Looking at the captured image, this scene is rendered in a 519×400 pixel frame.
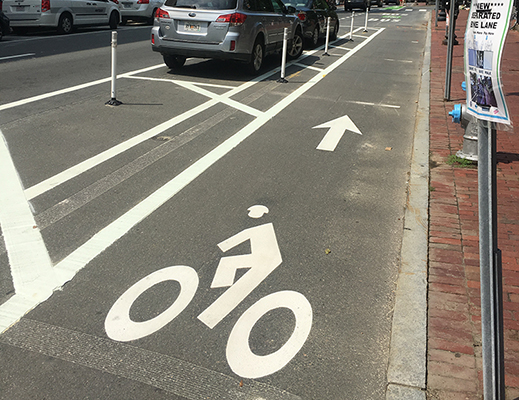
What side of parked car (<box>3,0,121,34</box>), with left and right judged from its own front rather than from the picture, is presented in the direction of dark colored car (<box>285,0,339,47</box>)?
right

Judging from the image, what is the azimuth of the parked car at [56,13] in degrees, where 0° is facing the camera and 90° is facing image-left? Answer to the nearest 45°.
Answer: approximately 225°

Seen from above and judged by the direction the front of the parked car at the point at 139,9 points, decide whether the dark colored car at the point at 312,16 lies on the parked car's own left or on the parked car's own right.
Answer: on the parked car's own right

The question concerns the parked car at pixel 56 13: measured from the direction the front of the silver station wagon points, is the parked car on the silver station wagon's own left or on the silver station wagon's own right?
on the silver station wagon's own left

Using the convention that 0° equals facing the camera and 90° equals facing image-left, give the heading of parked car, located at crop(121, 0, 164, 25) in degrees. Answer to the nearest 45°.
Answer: approximately 225°

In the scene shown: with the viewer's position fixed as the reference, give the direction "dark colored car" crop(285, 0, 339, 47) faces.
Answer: facing away from the viewer and to the right of the viewer

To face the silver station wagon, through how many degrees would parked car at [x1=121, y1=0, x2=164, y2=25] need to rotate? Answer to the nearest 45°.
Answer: approximately 135° to its right

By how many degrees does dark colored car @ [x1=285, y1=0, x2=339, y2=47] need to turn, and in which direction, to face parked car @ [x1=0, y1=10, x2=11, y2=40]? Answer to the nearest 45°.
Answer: approximately 135° to its left
